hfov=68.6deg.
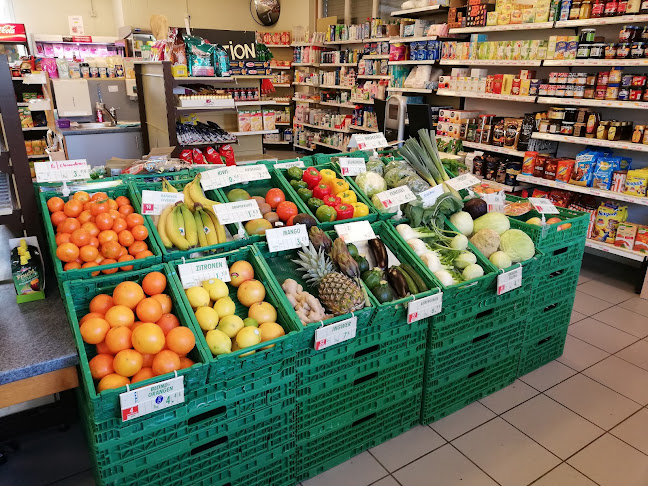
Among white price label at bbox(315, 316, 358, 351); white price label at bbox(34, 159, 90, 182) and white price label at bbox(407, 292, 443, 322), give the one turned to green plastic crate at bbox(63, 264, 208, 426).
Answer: white price label at bbox(34, 159, 90, 182)

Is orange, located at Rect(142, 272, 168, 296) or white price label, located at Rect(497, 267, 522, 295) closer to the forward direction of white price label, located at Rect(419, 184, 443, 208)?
the white price label

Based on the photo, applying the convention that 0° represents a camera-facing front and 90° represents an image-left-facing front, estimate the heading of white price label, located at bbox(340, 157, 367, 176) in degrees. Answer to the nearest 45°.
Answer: approximately 0°

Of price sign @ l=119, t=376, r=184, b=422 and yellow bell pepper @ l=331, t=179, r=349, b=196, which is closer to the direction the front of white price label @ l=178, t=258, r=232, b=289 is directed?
the price sign

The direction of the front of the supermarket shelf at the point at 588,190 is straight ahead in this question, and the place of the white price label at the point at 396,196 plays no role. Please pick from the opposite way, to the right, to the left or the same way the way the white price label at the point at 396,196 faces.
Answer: to the left

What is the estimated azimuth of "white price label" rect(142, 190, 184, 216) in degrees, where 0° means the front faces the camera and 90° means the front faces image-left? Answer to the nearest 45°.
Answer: approximately 0°

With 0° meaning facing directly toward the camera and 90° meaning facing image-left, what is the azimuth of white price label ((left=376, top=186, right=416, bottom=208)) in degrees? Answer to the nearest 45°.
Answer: approximately 315°

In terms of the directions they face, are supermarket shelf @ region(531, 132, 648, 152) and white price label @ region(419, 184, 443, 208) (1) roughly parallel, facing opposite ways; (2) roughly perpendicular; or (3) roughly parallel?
roughly perpendicular

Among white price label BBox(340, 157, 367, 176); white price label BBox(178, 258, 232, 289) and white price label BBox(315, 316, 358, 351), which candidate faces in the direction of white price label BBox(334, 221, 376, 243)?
white price label BBox(340, 157, 367, 176)

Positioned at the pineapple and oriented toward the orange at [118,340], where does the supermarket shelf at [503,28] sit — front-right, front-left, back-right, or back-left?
back-right

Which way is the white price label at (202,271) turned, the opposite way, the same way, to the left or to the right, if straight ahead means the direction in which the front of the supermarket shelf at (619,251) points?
to the left

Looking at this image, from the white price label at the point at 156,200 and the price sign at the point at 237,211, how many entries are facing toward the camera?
2

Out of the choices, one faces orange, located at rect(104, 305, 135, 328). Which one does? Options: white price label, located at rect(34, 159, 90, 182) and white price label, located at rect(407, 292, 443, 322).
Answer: white price label, located at rect(34, 159, 90, 182)
